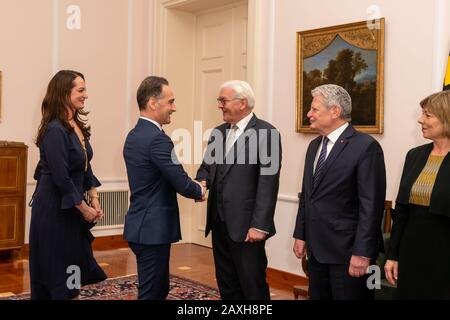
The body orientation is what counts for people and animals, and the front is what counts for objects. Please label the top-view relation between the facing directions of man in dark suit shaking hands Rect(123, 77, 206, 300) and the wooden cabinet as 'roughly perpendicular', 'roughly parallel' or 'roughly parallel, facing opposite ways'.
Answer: roughly perpendicular

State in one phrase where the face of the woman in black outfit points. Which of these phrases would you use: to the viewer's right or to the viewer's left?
to the viewer's left

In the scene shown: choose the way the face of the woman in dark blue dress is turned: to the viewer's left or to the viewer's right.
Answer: to the viewer's right

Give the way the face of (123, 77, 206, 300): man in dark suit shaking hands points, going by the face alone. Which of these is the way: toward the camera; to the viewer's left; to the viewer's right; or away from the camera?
to the viewer's right

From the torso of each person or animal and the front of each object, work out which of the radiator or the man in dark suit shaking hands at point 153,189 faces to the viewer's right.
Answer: the man in dark suit shaking hands

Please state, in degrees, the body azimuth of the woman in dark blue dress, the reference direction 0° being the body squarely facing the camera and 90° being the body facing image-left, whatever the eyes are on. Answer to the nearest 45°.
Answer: approximately 270°

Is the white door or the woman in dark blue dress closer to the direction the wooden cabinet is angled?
the woman in dark blue dress

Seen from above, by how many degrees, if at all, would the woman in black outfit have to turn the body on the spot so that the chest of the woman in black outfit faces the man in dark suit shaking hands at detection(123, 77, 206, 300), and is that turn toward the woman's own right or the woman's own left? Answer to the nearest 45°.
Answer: approximately 45° to the woman's own right

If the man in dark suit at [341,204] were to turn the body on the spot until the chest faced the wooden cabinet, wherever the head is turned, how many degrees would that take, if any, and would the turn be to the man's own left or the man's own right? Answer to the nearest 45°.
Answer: approximately 90° to the man's own right

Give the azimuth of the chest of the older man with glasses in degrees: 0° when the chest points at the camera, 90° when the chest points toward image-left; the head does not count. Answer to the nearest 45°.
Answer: approximately 45°
